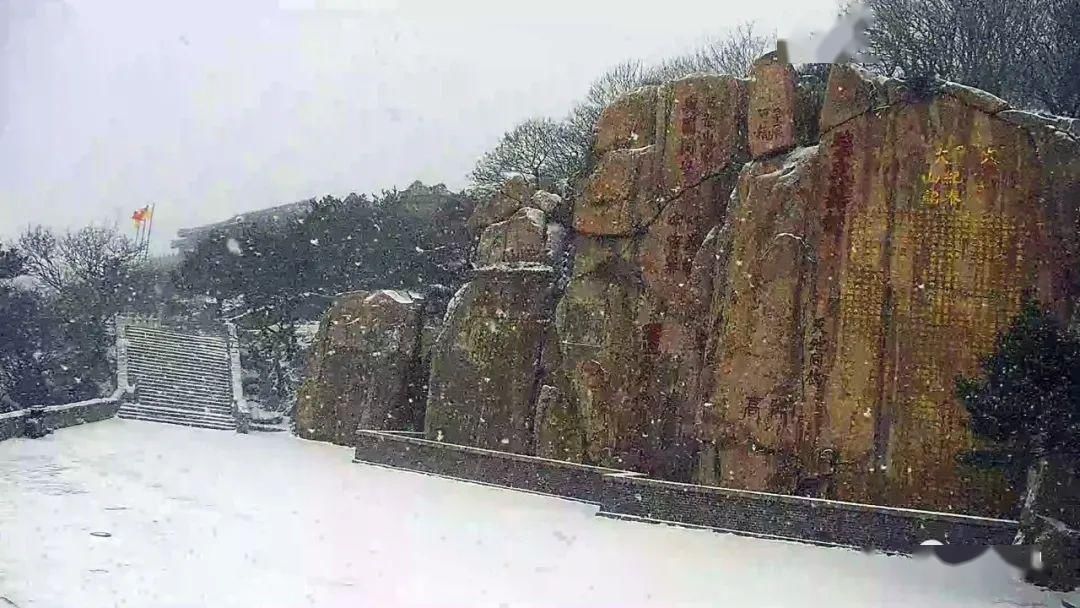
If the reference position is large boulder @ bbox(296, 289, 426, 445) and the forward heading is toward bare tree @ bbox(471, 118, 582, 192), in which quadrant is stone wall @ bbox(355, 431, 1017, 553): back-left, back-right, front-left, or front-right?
back-right

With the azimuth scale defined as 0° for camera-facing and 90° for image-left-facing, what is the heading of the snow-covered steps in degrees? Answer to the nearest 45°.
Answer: approximately 0°

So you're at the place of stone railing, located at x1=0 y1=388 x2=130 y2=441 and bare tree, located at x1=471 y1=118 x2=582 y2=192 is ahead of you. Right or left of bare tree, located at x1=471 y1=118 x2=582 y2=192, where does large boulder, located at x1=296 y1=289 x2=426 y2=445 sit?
right

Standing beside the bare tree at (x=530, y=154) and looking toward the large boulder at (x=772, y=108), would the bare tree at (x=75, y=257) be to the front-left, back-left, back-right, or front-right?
back-right

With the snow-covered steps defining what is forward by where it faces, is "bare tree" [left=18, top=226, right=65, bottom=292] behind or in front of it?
behind

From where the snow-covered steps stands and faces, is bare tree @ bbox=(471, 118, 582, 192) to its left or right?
on its left

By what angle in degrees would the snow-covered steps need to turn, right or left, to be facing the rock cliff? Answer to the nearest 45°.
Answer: approximately 45° to its left

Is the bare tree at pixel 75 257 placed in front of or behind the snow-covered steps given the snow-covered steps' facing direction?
behind

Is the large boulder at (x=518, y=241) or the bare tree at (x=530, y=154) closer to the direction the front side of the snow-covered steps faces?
the large boulder

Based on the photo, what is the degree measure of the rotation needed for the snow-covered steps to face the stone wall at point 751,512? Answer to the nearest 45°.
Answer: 0° — it already faces it
